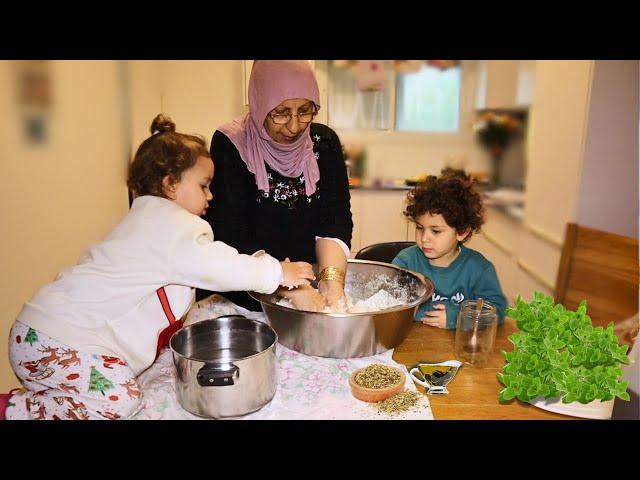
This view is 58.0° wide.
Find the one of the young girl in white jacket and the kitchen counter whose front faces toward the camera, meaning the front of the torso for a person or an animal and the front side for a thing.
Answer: the kitchen counter

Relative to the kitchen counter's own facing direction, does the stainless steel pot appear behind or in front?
in front

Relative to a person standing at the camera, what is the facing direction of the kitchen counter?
facing the viewer

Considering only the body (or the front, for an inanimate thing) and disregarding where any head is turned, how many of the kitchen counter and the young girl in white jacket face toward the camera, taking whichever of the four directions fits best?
1

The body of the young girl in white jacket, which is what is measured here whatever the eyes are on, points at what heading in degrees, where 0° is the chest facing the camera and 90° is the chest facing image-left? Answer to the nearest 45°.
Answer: approximately 270°

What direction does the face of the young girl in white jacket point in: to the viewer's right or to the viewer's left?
to the viewer's right

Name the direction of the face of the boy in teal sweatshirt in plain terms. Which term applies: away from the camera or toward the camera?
toward the camera

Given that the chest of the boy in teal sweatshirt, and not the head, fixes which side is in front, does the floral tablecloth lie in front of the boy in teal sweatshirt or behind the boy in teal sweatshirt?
in front

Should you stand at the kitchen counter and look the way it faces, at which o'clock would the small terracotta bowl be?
The small terracotta bowl is roughly at 12 o'clock from the kitchen counter.

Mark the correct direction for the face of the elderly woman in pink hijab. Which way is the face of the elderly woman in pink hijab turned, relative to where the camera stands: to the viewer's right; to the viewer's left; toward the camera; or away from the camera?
toward the camera
